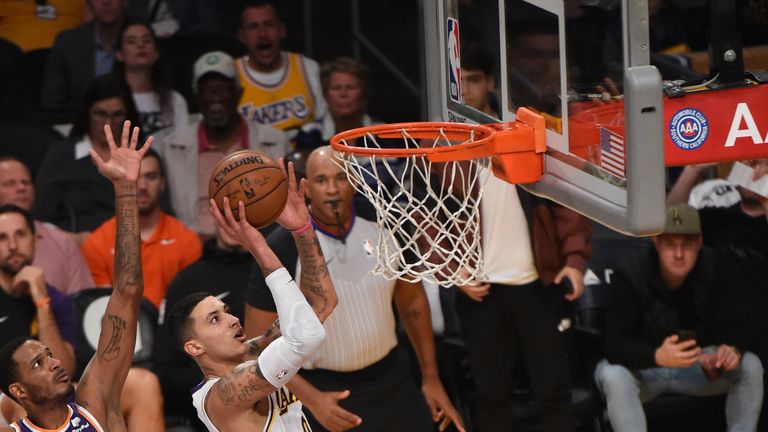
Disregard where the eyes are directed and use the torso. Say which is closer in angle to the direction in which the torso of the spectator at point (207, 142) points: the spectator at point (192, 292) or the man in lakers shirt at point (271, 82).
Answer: the spectator

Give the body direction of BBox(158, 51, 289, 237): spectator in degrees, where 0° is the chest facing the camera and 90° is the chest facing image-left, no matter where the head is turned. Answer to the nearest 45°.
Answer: approximately 0°

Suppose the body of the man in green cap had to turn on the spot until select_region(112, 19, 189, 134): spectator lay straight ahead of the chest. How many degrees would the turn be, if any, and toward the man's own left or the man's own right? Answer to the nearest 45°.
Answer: approximately 90° to the man's own right

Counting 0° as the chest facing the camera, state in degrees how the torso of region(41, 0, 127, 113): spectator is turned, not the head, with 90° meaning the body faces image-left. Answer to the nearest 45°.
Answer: approximately 0°

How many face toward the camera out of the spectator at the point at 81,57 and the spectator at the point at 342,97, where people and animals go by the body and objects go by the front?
2

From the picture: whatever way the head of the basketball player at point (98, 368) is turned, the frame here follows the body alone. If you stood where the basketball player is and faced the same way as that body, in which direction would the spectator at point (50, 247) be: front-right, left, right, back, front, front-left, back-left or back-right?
back-left
